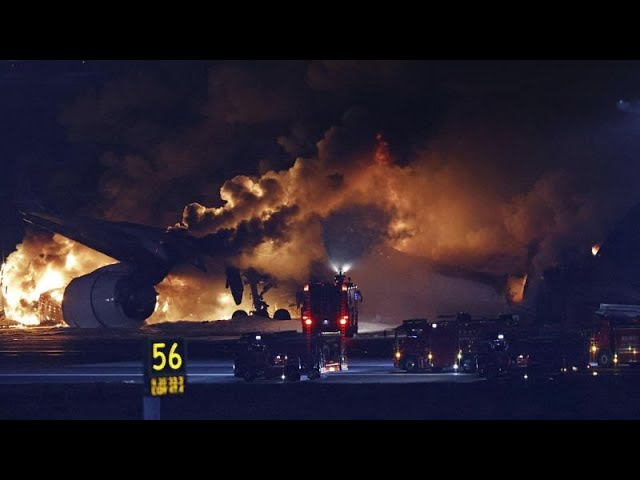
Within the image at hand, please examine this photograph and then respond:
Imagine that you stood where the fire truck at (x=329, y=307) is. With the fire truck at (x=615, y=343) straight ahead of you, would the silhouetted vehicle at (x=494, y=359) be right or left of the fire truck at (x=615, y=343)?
right

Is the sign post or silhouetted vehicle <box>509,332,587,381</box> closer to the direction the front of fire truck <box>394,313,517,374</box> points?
the sign post

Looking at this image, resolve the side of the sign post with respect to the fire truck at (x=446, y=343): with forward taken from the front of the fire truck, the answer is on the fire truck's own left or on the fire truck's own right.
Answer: on the fire truck's own left

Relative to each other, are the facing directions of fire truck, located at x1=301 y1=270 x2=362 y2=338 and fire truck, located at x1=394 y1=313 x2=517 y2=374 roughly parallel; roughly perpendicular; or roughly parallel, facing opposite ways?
roughly perpendicular

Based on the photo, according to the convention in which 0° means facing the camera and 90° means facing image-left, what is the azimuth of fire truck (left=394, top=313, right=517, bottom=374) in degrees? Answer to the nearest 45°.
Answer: approximately 90°

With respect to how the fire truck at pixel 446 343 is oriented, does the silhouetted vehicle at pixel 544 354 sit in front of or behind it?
behind

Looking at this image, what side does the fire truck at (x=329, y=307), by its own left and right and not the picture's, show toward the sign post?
back

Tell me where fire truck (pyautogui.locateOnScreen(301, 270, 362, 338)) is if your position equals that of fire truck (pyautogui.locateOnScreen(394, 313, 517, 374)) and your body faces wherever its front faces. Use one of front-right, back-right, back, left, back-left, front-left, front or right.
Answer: front-right

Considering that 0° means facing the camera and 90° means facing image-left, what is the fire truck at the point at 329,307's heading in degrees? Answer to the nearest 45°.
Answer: approximately 180°

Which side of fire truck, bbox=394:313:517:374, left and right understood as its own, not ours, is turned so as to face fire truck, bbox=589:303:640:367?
back

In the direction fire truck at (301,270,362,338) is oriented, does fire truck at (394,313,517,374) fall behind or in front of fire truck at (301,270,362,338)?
behind

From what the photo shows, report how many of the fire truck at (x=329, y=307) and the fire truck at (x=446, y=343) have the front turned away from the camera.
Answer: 1

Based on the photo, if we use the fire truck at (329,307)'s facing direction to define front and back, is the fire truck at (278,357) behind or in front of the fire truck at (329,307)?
behind

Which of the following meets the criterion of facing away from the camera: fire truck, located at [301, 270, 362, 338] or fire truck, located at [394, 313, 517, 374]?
fire truck, located at [301, 270, 362, 338]
